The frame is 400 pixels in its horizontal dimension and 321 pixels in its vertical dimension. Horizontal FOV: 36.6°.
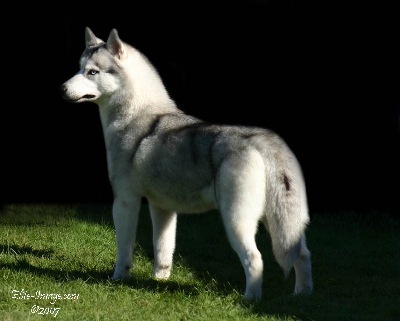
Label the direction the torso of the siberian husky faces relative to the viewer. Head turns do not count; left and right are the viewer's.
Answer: facing away from the viewer and to the left of the viewer
